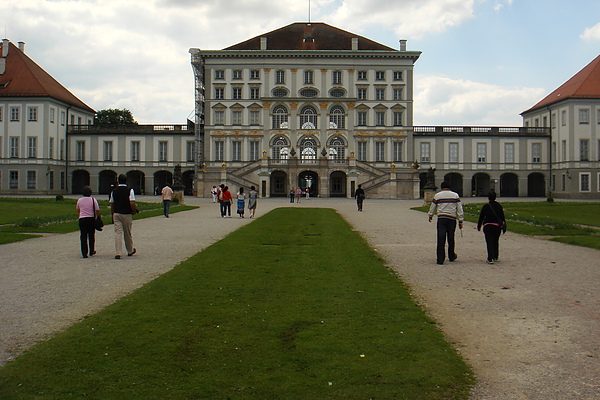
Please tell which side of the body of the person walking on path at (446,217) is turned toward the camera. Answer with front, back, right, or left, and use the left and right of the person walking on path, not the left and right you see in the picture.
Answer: back

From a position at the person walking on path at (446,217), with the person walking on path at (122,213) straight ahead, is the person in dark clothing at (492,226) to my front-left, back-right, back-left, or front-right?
back-right

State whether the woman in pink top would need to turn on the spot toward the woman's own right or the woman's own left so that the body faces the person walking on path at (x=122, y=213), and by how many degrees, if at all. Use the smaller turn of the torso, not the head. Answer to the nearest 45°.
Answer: approximately 135° to the woman's own right

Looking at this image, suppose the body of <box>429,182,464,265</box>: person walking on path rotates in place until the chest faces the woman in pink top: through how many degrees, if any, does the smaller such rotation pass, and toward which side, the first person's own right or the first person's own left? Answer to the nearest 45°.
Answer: approximately 90° to the first person's own left

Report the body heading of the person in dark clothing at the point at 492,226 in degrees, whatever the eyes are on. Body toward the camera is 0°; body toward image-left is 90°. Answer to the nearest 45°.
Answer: approximately 180°

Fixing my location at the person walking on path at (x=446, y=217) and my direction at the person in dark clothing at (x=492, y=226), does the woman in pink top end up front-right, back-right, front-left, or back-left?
back-left

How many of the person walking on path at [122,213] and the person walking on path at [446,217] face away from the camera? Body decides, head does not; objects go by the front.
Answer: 2

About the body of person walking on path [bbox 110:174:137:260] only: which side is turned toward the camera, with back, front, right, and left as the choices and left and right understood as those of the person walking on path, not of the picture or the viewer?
back

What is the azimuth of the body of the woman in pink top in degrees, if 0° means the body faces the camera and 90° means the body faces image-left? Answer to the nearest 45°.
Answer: approximately 180°

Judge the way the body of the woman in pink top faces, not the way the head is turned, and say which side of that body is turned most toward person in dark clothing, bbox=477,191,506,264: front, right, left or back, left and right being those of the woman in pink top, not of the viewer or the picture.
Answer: right
